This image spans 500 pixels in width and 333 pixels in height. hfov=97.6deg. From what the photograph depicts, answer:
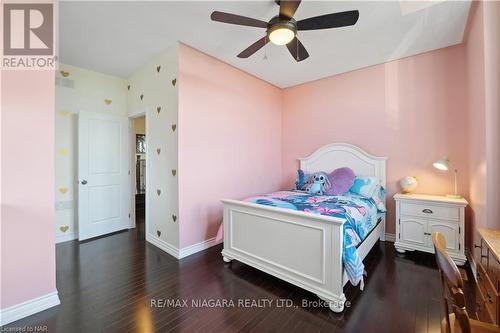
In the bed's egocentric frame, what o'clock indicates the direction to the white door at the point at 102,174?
The white door is roughly at 2 o'clock from the bed.

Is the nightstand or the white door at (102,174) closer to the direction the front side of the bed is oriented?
the white door

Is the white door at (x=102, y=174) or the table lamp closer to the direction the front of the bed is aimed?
the white door

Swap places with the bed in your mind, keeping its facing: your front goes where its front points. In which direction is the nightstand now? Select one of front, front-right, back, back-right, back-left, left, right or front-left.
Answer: back
